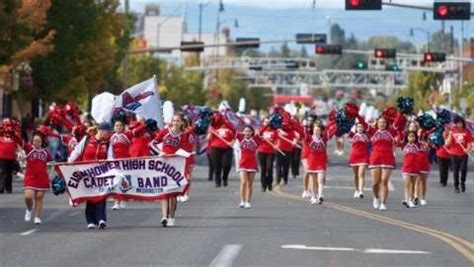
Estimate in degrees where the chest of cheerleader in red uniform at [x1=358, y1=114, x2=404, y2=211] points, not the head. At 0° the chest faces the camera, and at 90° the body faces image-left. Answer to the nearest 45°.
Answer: approximately 0°

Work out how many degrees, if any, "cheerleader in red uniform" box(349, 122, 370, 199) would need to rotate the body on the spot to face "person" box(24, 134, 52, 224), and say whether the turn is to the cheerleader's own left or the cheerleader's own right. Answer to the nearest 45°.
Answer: approximately 45° to the cheerleader's own right

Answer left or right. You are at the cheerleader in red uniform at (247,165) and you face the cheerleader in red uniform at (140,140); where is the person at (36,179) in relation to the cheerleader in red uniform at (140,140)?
left

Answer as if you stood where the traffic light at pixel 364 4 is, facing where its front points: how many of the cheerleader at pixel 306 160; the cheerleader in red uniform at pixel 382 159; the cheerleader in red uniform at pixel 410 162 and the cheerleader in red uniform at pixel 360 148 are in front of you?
4

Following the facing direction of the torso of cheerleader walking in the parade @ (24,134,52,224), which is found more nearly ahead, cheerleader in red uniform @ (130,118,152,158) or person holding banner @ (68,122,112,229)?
the person holding banner

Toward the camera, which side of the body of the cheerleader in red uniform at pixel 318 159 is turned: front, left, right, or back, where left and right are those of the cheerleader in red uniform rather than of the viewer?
front

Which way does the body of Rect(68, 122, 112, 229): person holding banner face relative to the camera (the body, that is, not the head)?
toward the camera
